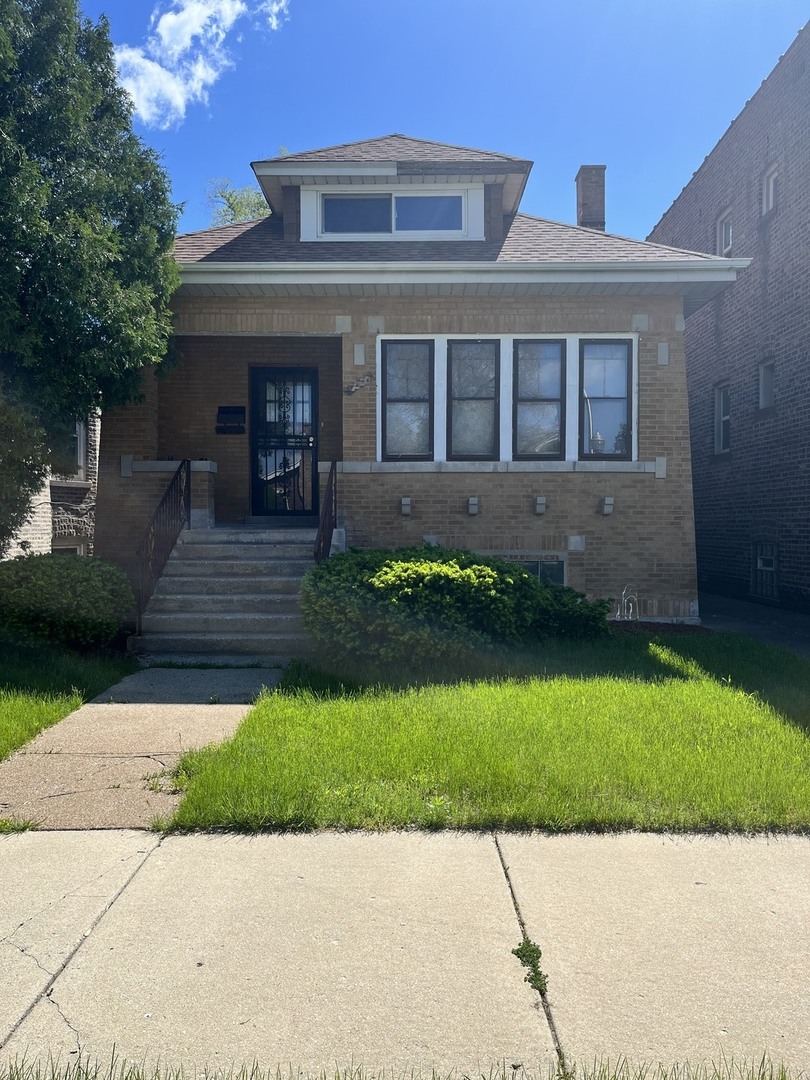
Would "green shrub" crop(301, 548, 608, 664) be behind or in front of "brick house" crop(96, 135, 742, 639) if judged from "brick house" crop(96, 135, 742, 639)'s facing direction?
in front

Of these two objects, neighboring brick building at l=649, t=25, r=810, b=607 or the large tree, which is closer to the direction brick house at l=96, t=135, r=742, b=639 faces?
the large tree

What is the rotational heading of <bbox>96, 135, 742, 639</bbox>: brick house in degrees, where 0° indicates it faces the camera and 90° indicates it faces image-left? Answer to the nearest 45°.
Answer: approximately 0°

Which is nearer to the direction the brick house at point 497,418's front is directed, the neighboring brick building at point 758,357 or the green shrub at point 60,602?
the green shrub
